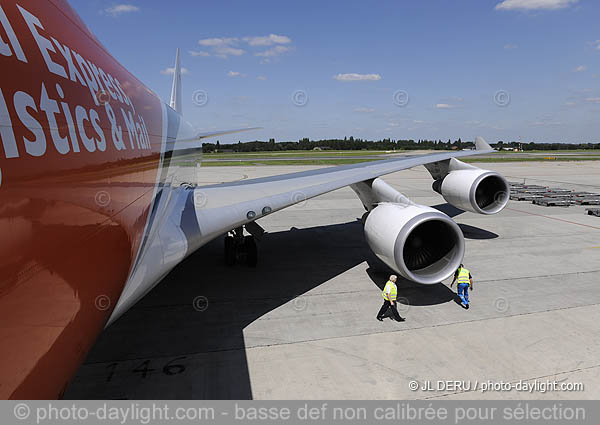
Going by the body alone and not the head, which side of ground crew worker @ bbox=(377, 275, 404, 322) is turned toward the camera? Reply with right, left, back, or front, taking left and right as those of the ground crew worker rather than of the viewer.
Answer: right
